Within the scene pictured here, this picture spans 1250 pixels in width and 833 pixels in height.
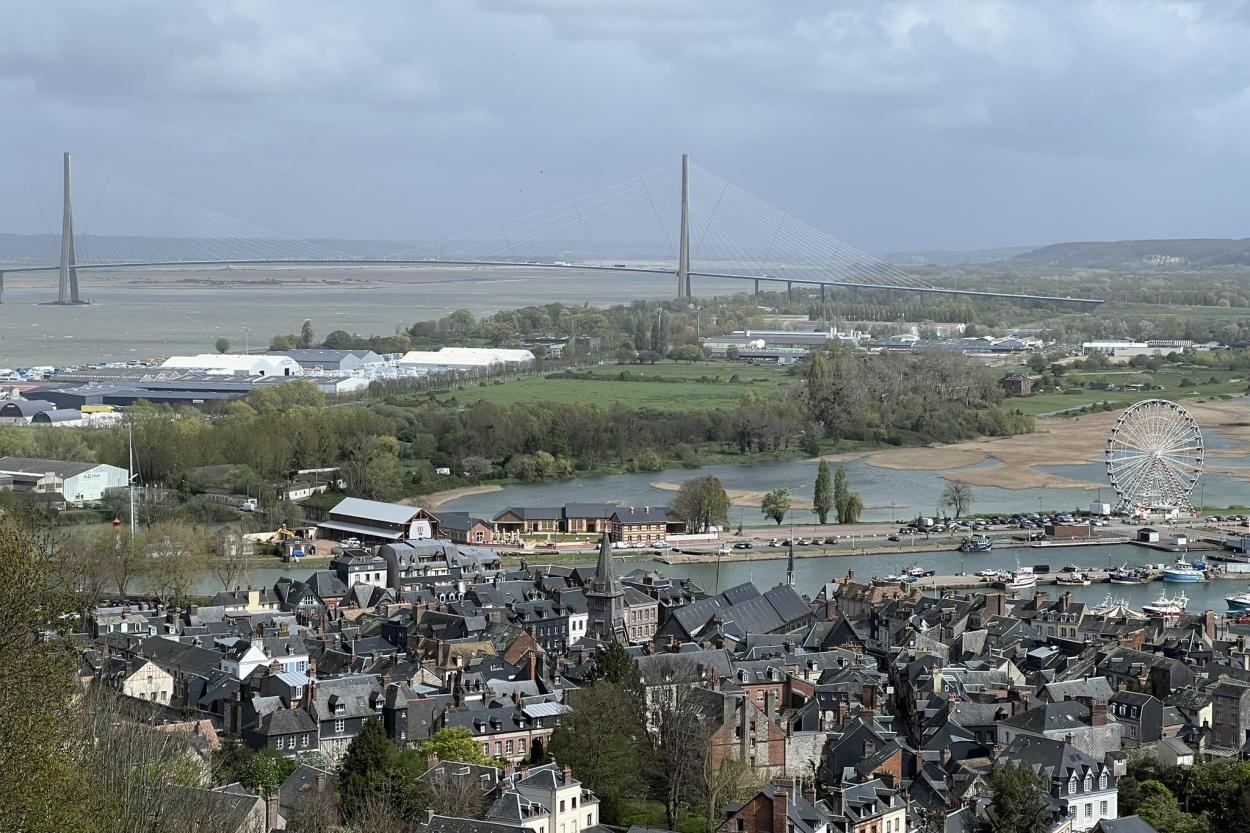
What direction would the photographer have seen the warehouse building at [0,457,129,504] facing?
facing the viewer and to the right of the viewer

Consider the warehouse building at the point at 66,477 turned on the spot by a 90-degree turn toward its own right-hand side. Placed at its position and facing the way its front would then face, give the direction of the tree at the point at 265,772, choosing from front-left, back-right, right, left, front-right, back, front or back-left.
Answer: front-left

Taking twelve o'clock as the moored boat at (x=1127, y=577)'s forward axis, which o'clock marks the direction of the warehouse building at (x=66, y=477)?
The warehouse building is roughly at 12 o'clock from the moored boat.

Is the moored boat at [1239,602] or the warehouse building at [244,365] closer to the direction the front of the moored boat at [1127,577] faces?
the warehouse building

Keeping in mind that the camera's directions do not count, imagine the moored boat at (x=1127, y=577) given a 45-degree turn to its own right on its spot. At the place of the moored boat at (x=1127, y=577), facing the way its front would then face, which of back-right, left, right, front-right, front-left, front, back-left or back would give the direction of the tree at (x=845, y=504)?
front

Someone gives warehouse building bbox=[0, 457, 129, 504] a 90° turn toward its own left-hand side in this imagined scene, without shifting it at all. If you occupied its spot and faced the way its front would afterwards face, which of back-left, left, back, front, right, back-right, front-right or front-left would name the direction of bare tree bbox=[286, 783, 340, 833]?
back-right

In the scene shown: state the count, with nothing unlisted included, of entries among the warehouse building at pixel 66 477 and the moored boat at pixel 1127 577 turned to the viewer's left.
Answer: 1

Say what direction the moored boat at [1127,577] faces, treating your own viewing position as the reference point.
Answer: facing to the left of the viewer

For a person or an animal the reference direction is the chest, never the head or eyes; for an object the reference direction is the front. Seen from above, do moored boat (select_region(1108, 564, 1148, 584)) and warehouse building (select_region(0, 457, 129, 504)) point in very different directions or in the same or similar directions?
very different directions
